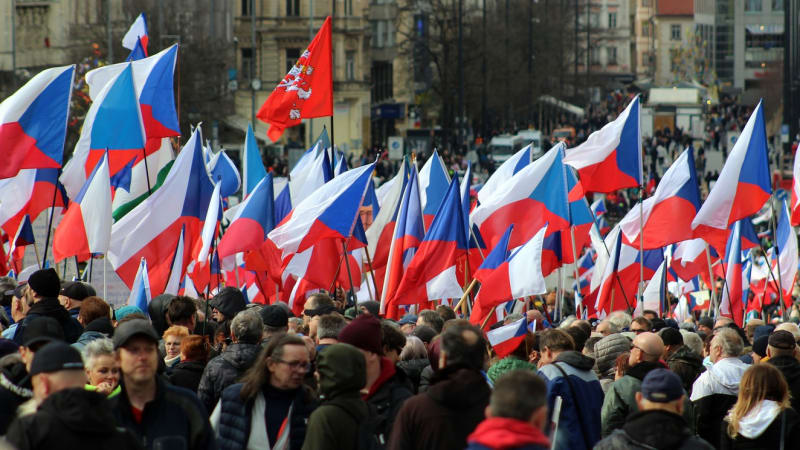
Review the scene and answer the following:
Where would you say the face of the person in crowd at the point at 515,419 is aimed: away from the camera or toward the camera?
away from the camera

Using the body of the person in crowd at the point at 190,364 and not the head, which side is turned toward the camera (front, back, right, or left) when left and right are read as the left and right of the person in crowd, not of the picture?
back

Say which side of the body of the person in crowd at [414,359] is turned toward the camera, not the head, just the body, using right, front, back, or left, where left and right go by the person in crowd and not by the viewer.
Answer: back

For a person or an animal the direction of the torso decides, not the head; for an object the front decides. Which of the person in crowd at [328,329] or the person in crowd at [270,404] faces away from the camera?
the person in crowd at [328,329]

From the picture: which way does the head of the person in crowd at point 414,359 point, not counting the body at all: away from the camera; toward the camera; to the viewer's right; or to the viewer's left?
away from the camera

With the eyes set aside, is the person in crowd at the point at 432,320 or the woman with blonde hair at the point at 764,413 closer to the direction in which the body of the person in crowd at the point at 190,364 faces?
the person in crowd

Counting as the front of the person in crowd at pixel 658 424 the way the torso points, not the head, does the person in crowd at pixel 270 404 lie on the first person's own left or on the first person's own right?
on the first person's own left

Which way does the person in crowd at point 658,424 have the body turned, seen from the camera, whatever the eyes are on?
away from the camera

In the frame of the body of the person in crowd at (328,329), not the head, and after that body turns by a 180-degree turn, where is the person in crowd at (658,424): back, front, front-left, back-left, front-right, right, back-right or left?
front-left

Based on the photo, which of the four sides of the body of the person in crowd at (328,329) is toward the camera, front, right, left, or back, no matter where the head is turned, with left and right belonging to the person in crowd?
back

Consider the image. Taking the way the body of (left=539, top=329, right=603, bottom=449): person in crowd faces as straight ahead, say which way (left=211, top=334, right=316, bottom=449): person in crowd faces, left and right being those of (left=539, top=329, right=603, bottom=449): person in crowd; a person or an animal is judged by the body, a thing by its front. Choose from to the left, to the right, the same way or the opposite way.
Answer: the opposite way
